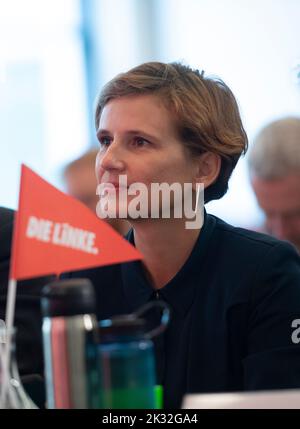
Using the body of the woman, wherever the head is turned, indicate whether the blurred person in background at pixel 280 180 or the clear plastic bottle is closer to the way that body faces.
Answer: the clear plastic bottle

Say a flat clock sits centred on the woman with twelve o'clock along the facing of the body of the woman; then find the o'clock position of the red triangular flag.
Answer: The red triangular flag is roughly at 11 o'clock from the woman.

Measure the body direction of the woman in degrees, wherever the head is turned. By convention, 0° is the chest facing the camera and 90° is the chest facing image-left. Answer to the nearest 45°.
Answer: approximately 45°

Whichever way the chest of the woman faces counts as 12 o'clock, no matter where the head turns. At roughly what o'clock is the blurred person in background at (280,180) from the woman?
The blurred person in background is roughly at 5 o'clock from the woman.

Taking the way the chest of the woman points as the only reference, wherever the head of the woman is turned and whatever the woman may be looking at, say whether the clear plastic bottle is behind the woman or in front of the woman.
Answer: in front

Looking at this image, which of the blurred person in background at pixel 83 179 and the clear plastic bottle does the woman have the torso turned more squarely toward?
the clear plastic bottle

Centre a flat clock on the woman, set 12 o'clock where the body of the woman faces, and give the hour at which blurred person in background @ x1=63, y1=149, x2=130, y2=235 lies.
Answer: The blurred person in background is roughly at 4 o'clock from the woman.
